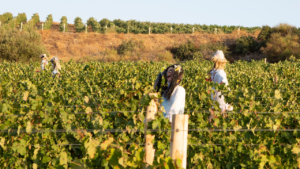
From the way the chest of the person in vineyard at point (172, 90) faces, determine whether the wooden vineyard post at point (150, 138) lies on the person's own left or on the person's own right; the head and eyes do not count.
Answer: on the person's own left
